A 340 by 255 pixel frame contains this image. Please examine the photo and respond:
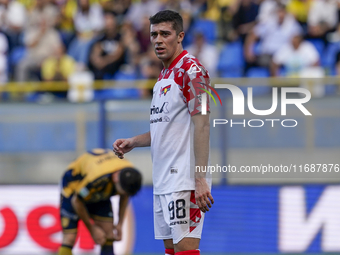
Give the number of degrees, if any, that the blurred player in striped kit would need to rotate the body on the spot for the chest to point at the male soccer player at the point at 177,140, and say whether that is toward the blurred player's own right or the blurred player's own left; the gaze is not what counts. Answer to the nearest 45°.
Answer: approximately 45° to the blurred player's own right

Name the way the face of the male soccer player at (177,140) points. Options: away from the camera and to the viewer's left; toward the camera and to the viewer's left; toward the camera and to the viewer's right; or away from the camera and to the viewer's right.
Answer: toward the camera and to the viewer's left

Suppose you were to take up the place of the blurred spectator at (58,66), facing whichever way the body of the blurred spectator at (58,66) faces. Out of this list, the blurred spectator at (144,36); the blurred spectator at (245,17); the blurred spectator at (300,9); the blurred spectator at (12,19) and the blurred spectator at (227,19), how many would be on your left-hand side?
4

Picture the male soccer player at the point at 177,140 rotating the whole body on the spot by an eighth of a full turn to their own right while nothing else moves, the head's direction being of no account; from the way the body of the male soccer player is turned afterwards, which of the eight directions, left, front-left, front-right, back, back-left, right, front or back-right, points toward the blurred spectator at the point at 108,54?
right

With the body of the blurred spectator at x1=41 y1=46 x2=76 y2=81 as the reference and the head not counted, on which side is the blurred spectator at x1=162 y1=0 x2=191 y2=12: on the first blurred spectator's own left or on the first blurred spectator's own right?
on the first blurred spectator's own left

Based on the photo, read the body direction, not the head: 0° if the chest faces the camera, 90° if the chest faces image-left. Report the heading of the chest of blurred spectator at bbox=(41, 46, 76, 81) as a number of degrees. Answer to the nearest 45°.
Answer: approximately 0°

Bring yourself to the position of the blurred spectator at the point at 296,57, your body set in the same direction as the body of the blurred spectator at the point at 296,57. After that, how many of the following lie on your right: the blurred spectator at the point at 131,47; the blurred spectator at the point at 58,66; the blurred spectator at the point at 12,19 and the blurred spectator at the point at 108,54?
4

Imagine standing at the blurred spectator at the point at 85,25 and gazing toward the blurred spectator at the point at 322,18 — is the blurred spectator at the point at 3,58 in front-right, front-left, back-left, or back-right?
back-right

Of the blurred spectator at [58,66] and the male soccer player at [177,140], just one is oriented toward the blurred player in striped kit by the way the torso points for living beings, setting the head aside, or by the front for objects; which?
the blurred spectator

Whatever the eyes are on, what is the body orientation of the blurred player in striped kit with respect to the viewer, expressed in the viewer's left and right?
facing the viewer and to the right of the viewer

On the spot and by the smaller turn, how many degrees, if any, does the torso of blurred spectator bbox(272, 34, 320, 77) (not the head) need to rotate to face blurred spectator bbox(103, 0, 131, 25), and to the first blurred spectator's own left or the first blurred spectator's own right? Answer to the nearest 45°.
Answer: approximately 90° to the first blurred spectator's own right

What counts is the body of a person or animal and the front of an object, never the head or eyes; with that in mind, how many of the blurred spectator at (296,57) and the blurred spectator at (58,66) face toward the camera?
2
